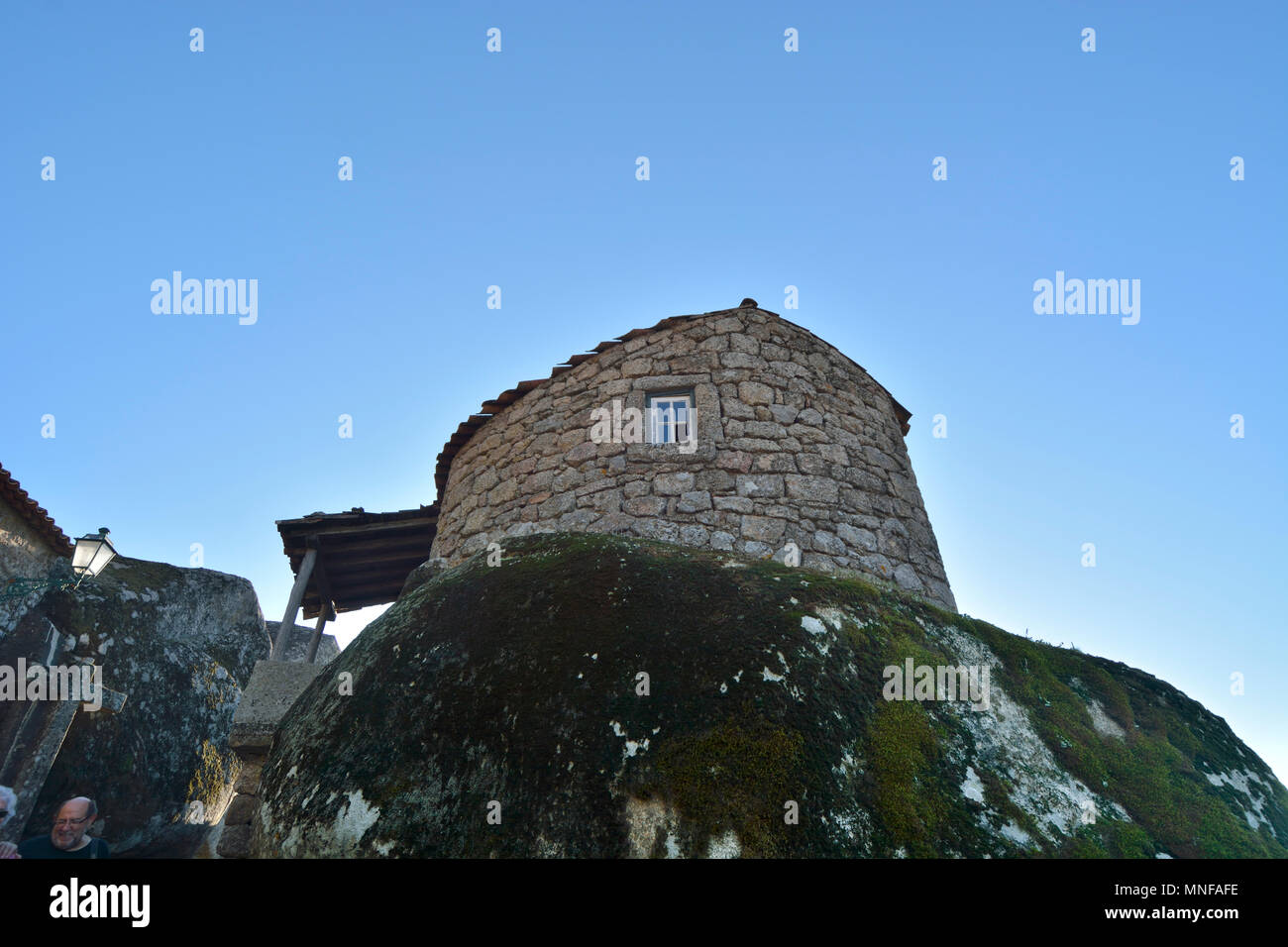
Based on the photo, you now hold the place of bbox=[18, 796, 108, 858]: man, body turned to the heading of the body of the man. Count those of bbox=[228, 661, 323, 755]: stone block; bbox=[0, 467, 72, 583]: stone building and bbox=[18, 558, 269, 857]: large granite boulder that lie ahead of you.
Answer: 0

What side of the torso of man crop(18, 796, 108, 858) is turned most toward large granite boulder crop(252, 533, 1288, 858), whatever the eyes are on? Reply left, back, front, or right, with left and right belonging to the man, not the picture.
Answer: left

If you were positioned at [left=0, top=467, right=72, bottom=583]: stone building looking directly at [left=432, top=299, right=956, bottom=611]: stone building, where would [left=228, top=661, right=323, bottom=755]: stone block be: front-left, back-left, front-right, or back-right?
front-right

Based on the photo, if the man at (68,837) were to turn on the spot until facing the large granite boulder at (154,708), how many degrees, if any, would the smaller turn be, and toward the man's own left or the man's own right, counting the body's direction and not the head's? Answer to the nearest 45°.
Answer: approximately 135° to the man's own right

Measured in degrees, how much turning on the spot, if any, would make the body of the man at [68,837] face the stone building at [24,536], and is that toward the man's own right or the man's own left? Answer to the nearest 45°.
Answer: approximately 135° to the man's own right
